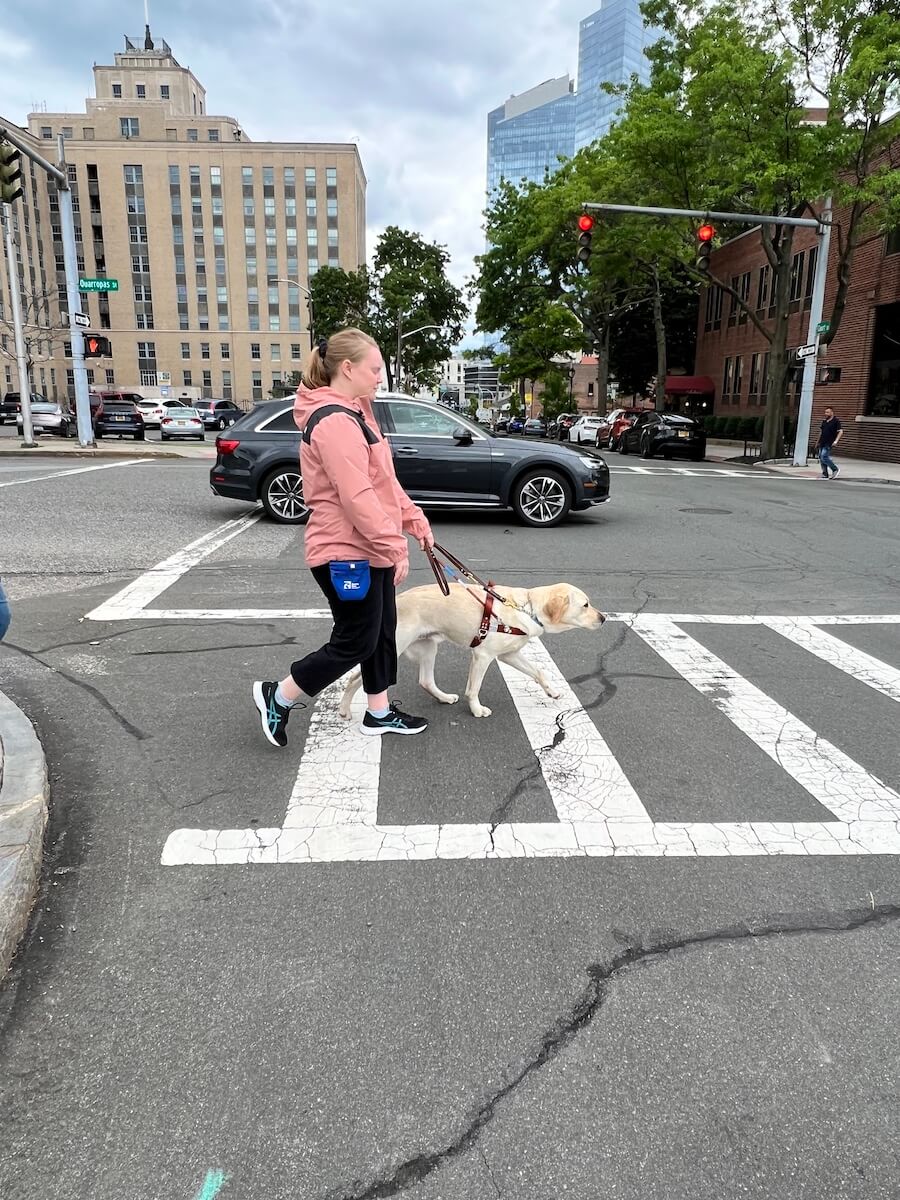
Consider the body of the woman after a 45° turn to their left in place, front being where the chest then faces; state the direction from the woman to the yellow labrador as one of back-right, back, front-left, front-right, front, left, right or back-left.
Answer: front

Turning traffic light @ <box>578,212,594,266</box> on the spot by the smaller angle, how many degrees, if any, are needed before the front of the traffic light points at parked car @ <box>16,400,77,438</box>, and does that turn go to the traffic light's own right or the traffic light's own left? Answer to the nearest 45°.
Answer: approximately 135° to the traffic light's own right

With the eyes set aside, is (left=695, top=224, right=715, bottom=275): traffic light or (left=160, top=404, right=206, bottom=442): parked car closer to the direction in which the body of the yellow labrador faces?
the traffic light

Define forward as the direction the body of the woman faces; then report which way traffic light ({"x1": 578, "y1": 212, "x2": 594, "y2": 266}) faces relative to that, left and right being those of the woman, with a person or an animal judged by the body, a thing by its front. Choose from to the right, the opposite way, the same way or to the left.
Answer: to the right

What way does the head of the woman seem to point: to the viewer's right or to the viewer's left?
to the viewer's right

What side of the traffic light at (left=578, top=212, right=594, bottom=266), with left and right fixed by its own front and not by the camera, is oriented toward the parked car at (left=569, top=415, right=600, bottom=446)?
back

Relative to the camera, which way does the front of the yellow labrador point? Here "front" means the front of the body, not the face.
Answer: to the viewer's right

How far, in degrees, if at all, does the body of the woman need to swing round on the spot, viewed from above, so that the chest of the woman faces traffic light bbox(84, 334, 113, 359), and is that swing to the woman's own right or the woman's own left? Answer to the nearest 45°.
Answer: approximately 90° to the woman's own left

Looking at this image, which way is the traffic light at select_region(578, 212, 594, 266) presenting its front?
toward the camera

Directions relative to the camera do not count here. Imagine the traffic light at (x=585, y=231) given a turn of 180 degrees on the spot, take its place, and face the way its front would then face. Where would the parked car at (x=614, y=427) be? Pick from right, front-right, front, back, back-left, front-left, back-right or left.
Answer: front

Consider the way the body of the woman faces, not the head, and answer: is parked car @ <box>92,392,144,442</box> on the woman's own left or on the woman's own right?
on the woman's own left

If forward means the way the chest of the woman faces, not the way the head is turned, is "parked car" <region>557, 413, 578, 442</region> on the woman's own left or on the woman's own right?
on the woman's own left

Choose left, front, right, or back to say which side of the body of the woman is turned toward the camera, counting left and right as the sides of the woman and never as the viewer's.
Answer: right
